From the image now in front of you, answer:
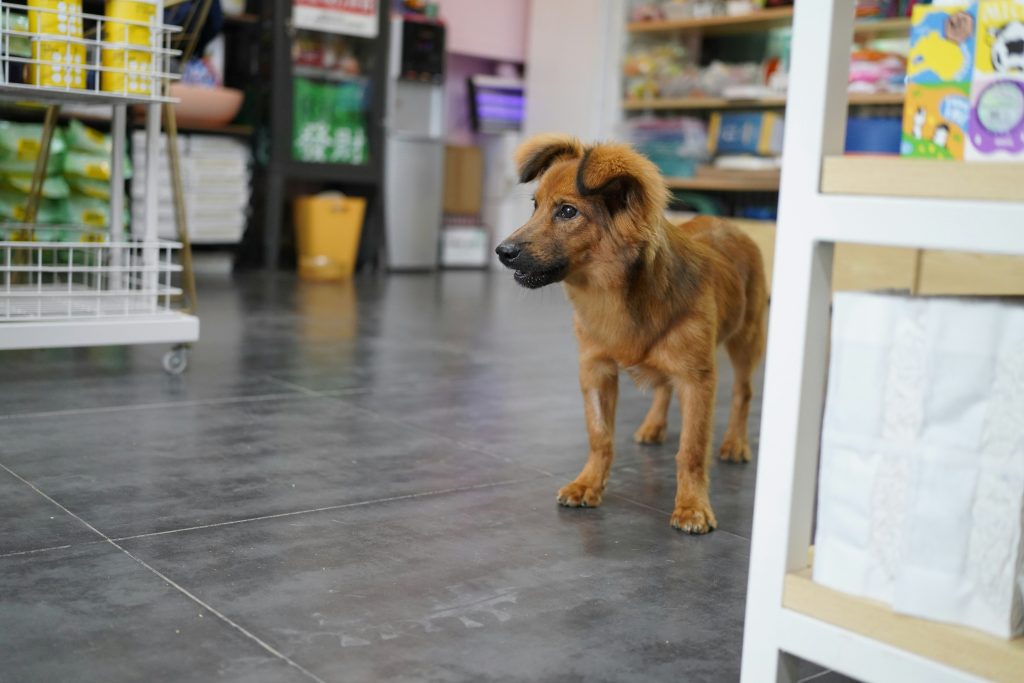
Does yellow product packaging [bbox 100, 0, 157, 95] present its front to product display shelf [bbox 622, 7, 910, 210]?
no

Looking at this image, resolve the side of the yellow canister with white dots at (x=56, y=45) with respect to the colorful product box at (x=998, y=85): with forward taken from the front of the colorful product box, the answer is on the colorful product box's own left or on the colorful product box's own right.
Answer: on the colorful product box's own right

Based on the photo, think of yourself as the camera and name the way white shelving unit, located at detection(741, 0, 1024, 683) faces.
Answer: facing the viewer and to the left of the viewer

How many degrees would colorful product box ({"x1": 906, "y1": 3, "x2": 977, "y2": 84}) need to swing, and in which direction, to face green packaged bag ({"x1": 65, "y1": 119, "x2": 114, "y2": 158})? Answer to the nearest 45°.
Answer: approximately 135° to its right

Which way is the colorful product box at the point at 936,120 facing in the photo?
toward the camera

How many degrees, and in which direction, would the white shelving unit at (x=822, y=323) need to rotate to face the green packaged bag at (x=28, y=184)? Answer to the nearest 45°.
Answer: approximately 90° to its right

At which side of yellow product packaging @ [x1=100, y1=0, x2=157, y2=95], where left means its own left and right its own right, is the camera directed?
front

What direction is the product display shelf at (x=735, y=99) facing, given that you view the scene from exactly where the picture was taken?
facing the viewer

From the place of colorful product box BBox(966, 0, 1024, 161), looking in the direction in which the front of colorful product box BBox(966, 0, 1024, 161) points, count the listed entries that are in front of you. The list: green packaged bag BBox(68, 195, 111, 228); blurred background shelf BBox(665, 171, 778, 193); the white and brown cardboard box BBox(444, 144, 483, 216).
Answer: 0

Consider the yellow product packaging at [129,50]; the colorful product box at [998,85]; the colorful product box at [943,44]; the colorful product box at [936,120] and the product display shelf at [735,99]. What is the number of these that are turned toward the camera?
5

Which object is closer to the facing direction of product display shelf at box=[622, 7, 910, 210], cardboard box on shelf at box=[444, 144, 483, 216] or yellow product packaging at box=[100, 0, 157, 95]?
the yellow product packaging

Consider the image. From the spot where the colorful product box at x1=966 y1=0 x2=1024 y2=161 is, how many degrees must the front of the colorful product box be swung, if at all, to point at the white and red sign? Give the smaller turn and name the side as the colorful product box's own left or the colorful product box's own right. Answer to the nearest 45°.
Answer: approximately 135° to the colorful product box's own right

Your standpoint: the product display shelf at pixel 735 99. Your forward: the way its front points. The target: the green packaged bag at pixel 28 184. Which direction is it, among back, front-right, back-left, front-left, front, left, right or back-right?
front-right

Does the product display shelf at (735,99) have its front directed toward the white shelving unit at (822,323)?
yes

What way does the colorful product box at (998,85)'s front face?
toward the camera

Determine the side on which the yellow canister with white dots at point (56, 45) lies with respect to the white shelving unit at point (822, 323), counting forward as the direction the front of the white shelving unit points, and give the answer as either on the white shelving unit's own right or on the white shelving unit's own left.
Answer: on the white shelving unit's own right

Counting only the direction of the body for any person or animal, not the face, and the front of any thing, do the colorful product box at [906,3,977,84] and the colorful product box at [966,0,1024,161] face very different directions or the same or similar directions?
same or similar directions
